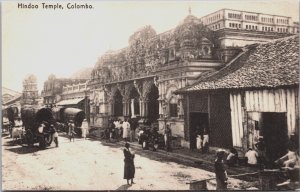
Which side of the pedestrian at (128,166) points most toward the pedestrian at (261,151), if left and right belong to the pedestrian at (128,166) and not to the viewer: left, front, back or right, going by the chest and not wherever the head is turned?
left

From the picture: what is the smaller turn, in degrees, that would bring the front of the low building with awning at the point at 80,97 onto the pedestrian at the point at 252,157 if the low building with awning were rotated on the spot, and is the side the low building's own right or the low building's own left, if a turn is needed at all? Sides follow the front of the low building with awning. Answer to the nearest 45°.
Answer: approximately 45° to the low building's own left

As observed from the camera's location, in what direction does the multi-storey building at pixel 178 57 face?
facing the viewer and to the left of the viewer

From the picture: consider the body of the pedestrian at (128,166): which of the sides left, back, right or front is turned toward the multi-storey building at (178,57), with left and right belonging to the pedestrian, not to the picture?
back

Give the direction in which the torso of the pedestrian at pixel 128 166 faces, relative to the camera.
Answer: toward the camera
